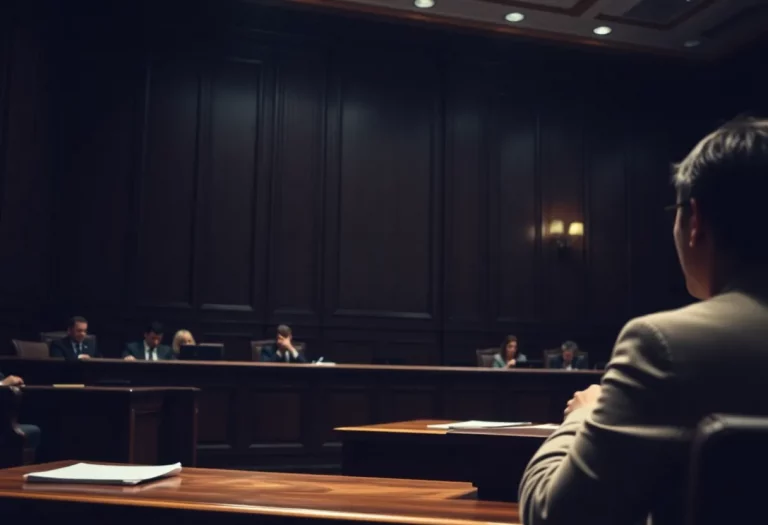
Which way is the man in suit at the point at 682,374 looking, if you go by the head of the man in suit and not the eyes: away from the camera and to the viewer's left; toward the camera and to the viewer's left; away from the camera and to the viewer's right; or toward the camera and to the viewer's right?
away from the camera and to the viewer's left

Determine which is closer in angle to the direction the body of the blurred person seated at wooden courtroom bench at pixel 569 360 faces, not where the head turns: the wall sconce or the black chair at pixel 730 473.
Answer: the black chair

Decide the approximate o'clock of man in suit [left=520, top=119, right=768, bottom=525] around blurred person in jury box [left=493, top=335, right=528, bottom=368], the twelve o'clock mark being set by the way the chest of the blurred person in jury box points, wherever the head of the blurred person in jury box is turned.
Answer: The man in suit is roughly at 12 o'clock from the blurred person in jury box.

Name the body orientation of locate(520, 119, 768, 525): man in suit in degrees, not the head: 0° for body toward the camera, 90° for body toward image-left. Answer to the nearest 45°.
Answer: approximately 135°

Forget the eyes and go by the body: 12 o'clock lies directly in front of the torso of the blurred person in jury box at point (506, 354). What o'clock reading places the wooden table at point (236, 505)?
The wooden table is roughly at 12 o'clock from the blurred person in jury box.

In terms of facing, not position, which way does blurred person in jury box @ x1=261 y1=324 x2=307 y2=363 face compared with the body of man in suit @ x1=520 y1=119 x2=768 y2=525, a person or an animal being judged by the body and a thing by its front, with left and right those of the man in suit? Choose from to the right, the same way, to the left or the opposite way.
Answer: the opposite way

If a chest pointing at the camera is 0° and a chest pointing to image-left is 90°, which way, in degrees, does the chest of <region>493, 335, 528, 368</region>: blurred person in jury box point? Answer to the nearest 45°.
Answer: approximately 0°

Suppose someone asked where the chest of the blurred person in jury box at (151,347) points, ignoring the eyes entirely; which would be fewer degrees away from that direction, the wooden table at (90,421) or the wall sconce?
the wooden table

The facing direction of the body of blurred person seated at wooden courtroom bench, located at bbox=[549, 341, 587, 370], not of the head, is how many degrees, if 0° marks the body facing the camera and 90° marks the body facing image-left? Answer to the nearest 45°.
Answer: approximately 0°
